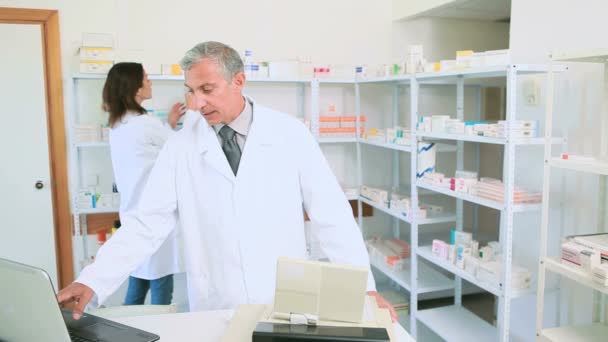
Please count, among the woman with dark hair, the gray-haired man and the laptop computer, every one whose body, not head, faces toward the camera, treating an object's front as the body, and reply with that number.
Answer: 1

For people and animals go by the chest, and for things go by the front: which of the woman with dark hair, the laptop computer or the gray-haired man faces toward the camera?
the gray-haired man

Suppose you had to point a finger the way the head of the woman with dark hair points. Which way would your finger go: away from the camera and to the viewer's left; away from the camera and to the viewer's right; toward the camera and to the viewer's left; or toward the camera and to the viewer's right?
away from the camera and to the viewer's right

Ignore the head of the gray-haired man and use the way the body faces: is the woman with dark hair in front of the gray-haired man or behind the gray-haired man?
behind

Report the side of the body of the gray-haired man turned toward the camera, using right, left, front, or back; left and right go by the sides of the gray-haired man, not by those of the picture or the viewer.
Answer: front

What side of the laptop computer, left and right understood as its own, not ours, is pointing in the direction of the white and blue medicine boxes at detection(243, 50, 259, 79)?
front

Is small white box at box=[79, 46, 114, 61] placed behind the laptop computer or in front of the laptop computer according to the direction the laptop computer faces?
in front

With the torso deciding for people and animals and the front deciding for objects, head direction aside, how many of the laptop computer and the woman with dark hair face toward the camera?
0

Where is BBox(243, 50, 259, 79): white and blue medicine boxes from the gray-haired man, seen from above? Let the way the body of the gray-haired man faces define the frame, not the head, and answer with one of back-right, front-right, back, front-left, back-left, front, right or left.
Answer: back

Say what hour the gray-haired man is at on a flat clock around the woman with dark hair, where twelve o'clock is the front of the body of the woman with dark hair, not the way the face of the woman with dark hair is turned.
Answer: The gray-haired man is roughly at 4 o'clock from the woman with dark hair.

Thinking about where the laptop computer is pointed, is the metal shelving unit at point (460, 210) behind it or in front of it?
in front

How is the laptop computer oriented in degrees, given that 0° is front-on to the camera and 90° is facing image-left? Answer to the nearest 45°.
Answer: approximately 225°

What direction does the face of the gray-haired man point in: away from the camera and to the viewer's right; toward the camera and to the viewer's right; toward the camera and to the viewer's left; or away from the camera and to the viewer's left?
toward the camera and to the viewer's left

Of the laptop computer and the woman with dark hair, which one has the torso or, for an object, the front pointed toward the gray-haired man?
the laptop computer
